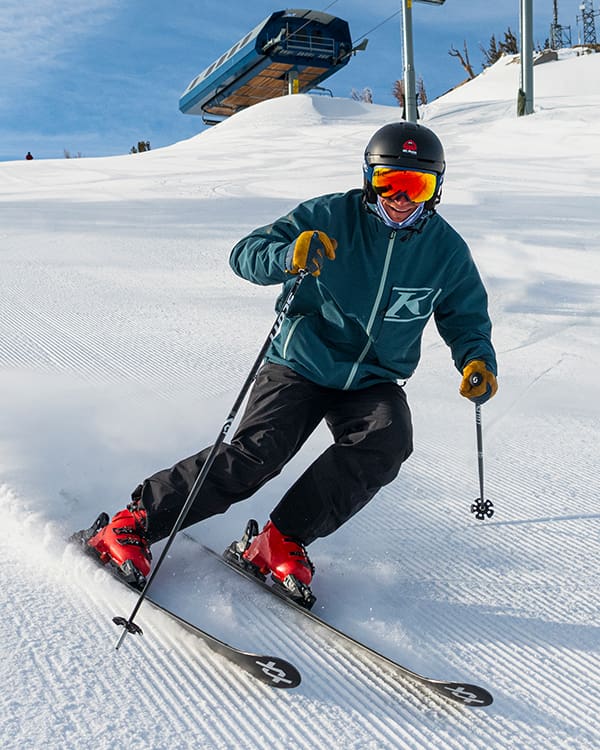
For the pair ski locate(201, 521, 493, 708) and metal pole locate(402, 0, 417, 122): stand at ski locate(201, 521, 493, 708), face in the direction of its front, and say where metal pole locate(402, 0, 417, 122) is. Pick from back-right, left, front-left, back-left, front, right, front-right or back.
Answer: back-left

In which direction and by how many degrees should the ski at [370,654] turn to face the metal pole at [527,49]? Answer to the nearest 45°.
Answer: approximately 135° to its left

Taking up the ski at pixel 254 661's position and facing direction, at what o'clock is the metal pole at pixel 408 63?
The metal pole is roughly at 8 o'clock from the ski.

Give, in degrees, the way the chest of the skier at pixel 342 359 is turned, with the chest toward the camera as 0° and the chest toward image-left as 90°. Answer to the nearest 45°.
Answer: approximately 0°

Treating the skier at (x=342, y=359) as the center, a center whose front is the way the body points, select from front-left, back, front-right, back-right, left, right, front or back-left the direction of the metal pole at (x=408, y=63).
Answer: back

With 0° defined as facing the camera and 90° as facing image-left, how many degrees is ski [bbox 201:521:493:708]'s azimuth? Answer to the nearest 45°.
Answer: approximately 315°
